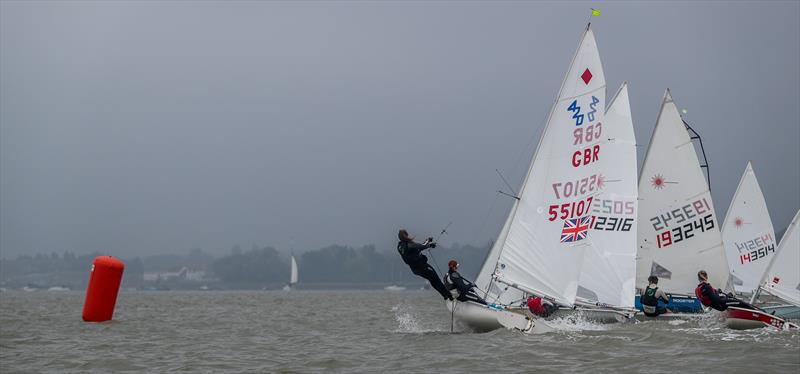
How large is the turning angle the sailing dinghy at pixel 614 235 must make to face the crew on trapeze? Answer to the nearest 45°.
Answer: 0° — it already faces them

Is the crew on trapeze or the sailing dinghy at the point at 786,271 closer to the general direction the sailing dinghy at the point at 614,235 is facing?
the crew on trapeze

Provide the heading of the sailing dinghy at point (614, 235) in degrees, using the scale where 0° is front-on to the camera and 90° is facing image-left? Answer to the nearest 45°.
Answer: approximately 45°
